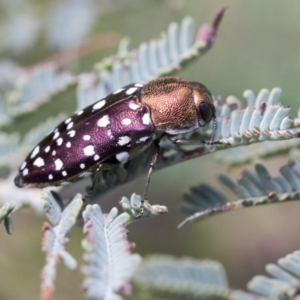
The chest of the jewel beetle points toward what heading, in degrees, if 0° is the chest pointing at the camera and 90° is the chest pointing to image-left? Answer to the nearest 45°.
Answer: approximately 270°
